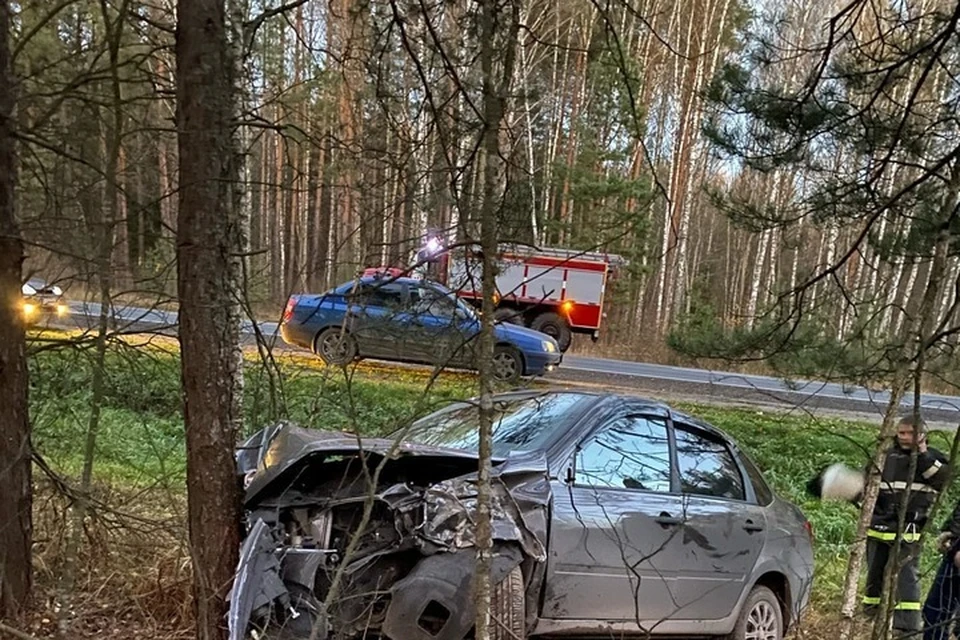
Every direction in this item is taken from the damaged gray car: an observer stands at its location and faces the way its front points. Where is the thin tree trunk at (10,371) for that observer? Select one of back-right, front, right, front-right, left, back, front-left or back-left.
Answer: front-right

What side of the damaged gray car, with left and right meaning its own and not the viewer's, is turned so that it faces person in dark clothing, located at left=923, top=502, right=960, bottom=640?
back

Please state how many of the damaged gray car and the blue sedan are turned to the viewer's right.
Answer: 1

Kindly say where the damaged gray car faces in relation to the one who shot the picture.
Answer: facing the viewer and to the left of the viewer

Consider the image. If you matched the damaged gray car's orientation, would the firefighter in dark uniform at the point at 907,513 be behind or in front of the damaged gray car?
behind

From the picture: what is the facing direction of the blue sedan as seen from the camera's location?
facing to the right of the viewer

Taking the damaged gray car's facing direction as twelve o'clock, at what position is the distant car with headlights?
The distant car with headlights is roughly at 2 o'clock from the damaged gray car.

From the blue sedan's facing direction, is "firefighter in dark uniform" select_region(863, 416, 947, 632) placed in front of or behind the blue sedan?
in front

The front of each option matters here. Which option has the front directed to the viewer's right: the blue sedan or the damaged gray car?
the blue sedan

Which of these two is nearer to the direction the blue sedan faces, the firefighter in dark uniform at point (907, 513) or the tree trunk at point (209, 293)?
the firefighter in dark uniform
